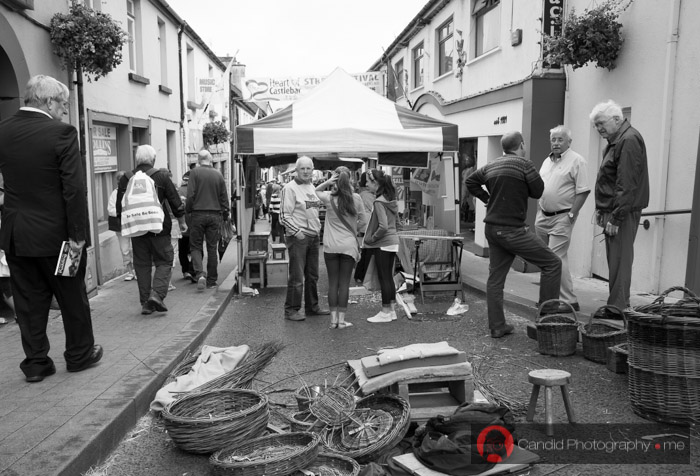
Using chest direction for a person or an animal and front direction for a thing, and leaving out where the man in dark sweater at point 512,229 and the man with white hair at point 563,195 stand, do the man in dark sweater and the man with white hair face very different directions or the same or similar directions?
very different directions

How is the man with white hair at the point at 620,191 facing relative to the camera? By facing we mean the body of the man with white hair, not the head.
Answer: to the viewer's left

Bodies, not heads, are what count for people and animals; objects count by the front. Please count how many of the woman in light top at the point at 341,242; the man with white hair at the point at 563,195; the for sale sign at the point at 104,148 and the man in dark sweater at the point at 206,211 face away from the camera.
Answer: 2

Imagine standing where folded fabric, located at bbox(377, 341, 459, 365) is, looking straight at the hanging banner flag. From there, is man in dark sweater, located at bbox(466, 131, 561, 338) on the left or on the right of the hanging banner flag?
right

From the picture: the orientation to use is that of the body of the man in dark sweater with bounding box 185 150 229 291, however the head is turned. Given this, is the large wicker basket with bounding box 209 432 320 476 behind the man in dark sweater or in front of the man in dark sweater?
behind

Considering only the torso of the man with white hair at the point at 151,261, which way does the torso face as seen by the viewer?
away from the camera

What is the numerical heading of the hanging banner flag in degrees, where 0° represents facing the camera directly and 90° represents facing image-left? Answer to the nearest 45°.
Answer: approximately 0°

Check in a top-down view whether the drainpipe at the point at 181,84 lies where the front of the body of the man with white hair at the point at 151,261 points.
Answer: yes

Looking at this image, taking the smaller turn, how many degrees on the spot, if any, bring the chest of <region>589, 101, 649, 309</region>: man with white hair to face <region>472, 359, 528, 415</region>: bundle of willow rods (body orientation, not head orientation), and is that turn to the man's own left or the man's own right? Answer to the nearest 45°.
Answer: approximately 90° to the man's own left

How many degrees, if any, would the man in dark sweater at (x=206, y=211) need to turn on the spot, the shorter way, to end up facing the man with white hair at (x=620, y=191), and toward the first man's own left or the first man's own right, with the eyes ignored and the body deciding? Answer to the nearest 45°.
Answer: approximately 135° to the first man's own right

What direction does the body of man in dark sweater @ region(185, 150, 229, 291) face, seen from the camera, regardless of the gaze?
away from the camera
